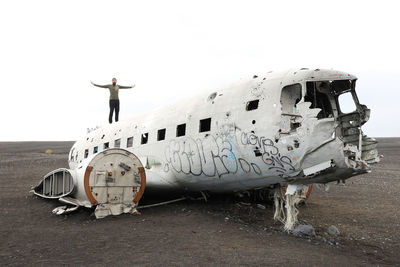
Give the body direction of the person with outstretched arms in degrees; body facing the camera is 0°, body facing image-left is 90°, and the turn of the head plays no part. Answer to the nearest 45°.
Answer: approximately 0°

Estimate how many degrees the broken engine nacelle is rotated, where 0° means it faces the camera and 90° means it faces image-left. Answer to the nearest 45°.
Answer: approximately 315°

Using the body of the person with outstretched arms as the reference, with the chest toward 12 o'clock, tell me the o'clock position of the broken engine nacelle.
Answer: The broken engine nacelle is roughly at 12 o'clock from the person with outstretched arms.

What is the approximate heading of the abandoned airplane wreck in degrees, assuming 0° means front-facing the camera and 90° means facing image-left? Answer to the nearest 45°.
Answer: approximately 315°

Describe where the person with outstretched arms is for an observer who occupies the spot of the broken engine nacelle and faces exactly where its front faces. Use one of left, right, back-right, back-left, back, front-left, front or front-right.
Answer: back-left
